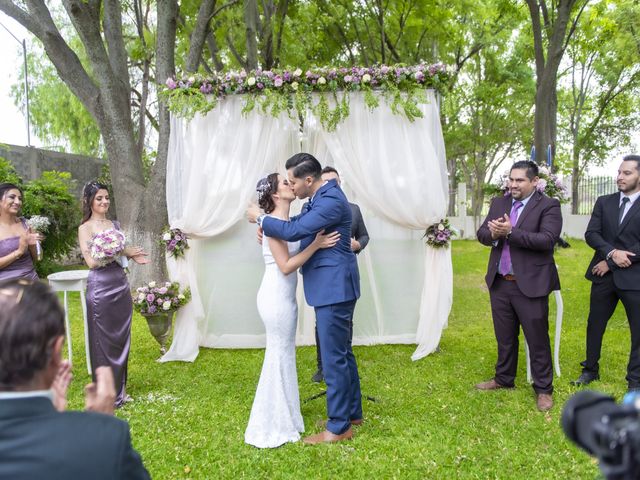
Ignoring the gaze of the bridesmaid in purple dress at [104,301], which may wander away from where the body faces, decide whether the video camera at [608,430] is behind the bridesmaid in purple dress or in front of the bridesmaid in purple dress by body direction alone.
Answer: in front

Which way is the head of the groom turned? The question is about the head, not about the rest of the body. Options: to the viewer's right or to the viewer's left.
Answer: to the viewer's left

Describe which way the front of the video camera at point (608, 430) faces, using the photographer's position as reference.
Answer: facing away from the viewer and to the left of the viewer

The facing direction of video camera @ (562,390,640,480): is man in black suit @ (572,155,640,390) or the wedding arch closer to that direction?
the wedding arch

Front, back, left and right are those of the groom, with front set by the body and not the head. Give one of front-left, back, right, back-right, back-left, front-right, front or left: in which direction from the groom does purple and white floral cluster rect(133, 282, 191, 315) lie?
front-right

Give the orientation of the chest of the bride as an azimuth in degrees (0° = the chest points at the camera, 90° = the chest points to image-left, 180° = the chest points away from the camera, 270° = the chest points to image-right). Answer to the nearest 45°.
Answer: approximately 270°

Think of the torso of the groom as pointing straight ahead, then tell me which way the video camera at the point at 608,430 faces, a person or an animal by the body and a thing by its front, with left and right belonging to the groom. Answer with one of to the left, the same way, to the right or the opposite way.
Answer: to the right

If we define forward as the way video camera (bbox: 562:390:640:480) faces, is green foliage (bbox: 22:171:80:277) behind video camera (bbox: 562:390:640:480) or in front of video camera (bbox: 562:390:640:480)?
in front

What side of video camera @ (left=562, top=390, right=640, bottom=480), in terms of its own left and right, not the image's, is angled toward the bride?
front

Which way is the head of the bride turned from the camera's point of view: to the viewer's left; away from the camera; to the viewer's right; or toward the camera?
to the viewer's right

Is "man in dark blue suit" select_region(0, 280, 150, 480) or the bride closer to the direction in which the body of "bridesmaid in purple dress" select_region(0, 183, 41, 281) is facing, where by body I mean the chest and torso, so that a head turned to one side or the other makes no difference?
the bride

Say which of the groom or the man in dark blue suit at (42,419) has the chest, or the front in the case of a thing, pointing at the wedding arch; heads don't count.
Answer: the man in dark blue suit

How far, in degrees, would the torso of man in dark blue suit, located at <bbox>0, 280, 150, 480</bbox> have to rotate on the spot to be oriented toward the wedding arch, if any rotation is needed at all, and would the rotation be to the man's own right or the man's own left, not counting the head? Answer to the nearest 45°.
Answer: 0° — they already face it

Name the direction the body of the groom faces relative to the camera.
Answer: to the viewer's left

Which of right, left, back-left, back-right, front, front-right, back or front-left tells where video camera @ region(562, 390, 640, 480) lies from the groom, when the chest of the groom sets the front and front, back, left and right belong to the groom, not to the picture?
left

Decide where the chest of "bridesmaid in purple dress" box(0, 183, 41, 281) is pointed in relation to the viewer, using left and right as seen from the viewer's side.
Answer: facing the viewer and to the right of the viewer
